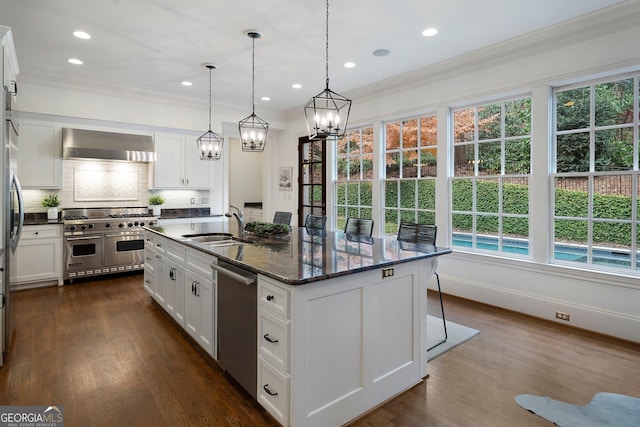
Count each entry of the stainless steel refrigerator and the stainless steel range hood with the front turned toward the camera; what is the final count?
1

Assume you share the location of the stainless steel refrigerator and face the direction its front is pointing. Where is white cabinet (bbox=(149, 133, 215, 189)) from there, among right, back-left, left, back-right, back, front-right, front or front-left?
front-left

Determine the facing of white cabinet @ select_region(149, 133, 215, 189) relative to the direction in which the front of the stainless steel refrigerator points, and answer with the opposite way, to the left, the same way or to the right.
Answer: to the right

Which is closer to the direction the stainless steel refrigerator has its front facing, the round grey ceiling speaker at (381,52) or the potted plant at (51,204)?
the round grey ceiling speaker

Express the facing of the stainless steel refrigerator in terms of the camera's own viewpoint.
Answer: facing to the right of the viewer

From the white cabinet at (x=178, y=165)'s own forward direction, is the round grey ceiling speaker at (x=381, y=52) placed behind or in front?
in front

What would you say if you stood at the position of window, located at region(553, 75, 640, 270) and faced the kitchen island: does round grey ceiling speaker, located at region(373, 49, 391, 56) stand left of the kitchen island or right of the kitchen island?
right

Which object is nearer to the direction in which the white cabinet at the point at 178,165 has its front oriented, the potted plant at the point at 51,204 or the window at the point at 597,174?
the window

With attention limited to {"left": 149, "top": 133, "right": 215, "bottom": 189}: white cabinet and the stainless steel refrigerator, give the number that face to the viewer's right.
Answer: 1

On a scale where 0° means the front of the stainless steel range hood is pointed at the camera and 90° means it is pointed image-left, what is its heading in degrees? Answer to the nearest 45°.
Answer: approximately 0°

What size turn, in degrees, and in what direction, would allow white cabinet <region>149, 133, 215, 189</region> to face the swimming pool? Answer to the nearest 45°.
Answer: approximately 45° to its left

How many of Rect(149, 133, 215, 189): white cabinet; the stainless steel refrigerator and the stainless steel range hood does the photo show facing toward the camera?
2

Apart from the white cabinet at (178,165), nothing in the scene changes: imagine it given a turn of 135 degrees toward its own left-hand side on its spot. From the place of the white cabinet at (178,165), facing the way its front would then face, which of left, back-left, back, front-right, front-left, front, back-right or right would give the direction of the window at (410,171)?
right

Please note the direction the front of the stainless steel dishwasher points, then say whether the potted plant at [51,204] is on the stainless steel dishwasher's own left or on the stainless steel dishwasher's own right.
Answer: on the stainless steel dishwasher's own right

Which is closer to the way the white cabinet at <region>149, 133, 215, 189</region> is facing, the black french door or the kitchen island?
the kitchen island

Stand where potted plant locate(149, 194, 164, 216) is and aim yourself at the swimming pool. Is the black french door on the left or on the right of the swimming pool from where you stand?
left
